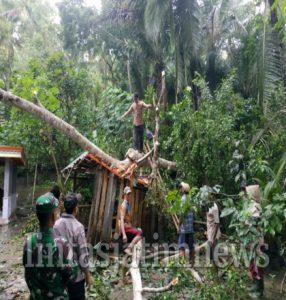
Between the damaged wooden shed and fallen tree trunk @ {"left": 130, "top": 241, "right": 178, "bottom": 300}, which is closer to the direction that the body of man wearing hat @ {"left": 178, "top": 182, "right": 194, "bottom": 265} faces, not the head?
the damaged wooden shed

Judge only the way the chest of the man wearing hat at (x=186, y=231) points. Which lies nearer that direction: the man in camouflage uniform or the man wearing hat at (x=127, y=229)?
the man wearing hat

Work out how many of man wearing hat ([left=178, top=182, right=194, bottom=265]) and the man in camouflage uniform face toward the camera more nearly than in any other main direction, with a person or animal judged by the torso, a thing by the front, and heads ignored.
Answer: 0

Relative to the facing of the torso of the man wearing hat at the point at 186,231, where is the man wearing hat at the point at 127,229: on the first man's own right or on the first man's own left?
on the first man's own left

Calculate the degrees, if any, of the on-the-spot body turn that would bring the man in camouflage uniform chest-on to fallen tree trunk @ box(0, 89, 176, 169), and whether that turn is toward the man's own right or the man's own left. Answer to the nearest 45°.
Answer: approximately 45° to the man's own left

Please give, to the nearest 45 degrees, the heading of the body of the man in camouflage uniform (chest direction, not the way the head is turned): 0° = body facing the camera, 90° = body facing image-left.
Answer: approximately 225°
